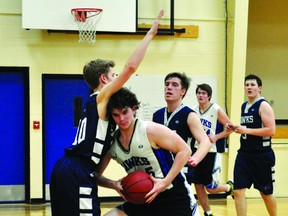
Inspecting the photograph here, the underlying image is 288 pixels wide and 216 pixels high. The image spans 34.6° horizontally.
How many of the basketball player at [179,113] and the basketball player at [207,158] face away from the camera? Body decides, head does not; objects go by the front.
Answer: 0

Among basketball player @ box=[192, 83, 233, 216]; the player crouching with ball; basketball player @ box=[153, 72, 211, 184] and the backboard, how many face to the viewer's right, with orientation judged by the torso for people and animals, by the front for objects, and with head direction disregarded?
0

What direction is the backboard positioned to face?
toward the camera

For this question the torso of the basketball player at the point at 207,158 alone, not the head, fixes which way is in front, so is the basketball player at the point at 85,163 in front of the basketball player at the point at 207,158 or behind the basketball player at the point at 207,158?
in front

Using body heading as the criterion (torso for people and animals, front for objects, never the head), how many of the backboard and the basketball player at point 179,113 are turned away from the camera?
0

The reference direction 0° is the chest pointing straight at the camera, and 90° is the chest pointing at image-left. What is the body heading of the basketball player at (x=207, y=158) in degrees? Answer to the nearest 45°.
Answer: approximately 45°

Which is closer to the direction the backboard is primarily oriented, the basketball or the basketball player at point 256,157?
the basketball

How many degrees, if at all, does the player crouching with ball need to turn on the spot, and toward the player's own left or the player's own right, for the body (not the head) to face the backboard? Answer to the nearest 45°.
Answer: approximately 135° to the player's own right

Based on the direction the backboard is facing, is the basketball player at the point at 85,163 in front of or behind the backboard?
in front

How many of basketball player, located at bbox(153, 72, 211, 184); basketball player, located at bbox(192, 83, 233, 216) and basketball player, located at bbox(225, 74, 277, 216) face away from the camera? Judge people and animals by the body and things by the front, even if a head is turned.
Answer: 0

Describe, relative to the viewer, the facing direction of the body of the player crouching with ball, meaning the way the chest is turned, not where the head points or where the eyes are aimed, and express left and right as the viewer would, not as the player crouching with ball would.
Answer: facing the viewer and to the left of the viewer

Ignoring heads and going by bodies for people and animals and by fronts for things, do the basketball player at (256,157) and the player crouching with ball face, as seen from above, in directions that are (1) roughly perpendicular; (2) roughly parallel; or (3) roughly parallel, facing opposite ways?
roughly parallel
